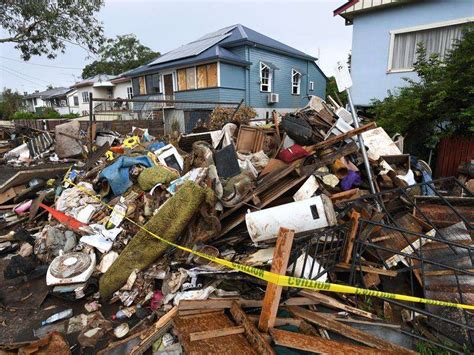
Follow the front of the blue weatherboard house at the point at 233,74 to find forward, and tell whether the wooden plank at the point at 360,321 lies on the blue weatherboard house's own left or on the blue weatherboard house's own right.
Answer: on the blue weatherboard house's own left

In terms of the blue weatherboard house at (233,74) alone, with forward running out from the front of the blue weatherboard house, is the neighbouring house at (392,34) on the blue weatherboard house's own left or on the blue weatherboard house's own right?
on the blue weatherboard house's own left

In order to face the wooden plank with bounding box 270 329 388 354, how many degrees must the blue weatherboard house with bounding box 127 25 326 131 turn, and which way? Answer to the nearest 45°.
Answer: approximately 45° to its left

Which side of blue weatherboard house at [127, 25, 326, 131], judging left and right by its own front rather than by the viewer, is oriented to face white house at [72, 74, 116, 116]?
right

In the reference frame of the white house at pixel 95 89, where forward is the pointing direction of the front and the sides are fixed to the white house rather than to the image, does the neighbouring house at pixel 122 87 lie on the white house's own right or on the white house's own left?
on the white house's own left

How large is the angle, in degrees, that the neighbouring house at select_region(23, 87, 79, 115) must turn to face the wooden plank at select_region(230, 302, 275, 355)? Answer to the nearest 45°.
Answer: approximately 45° to its left

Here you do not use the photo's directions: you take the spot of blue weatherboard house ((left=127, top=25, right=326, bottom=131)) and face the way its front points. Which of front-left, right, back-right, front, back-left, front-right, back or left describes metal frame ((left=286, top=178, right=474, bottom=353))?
front-left

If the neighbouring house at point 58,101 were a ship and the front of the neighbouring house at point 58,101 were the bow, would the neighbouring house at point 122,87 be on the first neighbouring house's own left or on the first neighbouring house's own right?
on the first neighbouring house's own left

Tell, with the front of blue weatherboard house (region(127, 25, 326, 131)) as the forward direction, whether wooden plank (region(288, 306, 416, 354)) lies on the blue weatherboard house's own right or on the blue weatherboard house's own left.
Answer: on the blue weatherboard house's own left

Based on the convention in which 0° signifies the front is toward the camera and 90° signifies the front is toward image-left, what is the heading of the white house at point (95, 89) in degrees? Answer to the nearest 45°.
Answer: approximately 45°

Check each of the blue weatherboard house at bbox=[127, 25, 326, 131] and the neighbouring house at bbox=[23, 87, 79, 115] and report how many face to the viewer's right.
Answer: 0

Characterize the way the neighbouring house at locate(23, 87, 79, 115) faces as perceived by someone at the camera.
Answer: facing the viewer and to the left of the viewer

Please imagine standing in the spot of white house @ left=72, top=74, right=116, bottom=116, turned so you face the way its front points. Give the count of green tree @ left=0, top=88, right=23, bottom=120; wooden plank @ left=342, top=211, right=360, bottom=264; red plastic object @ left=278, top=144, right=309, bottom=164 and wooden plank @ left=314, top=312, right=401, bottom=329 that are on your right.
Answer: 1

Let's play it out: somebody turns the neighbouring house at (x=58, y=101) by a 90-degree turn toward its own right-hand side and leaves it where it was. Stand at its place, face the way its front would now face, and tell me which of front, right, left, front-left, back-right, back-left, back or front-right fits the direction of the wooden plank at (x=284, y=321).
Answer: back-left

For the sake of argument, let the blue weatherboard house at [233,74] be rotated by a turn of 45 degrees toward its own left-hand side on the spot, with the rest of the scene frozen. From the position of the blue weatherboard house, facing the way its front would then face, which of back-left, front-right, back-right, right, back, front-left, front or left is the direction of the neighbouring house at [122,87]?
back-right

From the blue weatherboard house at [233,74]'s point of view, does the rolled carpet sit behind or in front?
in front

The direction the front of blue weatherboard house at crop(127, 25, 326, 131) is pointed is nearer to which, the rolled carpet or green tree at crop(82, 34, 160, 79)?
the rolled carpet
